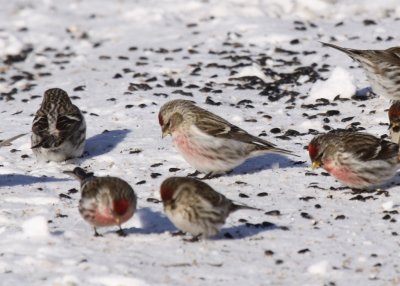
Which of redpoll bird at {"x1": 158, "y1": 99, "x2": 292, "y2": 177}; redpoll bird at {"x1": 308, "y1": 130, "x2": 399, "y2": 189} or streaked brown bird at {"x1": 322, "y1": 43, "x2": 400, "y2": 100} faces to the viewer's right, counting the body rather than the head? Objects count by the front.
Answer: the streaked brown bird

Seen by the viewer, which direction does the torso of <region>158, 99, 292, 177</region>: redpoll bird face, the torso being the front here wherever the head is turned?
to the viewer's left

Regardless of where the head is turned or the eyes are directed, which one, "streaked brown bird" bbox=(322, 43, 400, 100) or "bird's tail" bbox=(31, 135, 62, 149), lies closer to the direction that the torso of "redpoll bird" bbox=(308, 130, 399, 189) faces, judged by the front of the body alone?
the bird's tail

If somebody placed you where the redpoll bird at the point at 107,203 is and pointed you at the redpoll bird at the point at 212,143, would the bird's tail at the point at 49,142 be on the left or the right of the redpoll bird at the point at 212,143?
left

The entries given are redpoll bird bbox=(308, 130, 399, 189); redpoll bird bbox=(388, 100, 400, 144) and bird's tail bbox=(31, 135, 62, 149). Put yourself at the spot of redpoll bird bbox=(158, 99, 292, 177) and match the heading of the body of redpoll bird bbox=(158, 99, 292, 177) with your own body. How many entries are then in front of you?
1

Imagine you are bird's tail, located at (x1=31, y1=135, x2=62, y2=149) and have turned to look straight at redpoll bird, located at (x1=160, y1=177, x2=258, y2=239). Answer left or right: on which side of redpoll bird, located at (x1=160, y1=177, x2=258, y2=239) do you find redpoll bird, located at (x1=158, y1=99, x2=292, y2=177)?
left

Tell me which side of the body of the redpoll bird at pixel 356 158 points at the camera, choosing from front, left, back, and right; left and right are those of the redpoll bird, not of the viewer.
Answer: left

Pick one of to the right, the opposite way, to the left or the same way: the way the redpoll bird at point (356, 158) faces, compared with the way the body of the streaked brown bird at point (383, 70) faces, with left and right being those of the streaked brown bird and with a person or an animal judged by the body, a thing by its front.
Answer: the opposite way

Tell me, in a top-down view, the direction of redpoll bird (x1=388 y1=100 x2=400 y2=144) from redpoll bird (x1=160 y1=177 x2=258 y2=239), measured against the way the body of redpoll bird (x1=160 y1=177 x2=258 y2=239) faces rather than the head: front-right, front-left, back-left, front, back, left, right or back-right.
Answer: back
